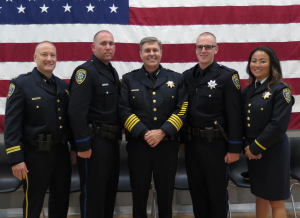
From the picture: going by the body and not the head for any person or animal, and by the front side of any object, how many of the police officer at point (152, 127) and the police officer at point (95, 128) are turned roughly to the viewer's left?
0

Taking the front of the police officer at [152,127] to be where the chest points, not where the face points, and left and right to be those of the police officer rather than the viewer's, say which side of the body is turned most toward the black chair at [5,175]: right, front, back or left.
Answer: right

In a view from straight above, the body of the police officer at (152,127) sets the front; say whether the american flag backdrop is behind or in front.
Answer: behind

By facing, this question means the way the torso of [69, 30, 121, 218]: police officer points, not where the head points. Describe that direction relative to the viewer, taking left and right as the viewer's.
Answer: facing the viewer and to the right of the viewer

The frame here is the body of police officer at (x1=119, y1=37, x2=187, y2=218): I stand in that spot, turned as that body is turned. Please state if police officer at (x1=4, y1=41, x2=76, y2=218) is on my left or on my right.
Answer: on my right
